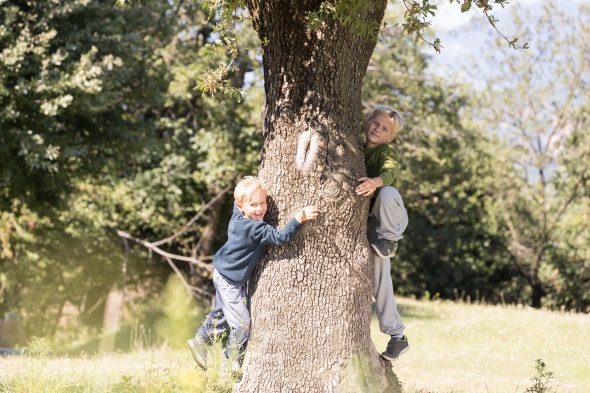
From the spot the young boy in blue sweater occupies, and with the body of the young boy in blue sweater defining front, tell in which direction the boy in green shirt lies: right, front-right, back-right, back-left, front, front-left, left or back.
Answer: front

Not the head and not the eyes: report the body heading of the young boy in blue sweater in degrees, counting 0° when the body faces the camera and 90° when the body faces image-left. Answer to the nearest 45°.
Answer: approximately 270°

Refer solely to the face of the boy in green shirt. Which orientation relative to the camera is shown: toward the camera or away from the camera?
toward the camera

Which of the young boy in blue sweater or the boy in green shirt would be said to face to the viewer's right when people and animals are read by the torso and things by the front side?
the young boy in blue sweater

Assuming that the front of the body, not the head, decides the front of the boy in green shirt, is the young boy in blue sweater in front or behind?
in front

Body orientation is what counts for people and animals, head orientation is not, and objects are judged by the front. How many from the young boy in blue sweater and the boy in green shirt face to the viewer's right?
1

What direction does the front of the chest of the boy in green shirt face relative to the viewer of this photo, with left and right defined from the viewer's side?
facing the viewer and to the left of the viewer
